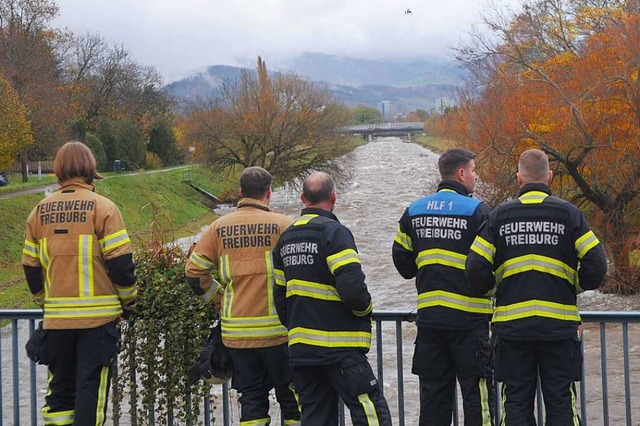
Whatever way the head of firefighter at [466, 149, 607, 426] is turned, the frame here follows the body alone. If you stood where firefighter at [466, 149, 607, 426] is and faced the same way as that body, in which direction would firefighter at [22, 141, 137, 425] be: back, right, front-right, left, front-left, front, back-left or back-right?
left

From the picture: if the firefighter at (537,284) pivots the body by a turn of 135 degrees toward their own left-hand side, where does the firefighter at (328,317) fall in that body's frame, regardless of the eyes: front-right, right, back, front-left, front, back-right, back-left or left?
front-right

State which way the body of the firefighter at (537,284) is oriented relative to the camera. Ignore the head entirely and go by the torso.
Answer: away from the camera

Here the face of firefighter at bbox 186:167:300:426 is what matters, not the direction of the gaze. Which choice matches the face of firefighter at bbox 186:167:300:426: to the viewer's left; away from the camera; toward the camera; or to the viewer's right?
away from the camera

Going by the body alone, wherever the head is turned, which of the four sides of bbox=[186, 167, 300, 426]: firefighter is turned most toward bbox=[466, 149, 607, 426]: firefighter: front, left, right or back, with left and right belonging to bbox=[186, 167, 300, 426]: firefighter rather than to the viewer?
right

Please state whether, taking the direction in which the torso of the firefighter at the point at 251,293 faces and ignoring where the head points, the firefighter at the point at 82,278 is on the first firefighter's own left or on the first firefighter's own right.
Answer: on the first firefighter's own left

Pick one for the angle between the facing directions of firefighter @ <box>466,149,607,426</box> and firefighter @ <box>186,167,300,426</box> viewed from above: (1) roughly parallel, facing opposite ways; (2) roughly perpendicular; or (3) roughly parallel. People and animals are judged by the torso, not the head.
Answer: roughly parallel

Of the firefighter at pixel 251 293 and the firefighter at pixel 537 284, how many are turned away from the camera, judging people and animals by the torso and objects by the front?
2

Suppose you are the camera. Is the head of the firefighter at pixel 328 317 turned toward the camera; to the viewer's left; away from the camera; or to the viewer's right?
away from the camera

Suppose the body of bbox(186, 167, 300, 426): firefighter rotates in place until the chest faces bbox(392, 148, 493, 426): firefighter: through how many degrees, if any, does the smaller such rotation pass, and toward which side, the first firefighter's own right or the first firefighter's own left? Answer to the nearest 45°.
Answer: approximately 90° to the first firefighter's own right

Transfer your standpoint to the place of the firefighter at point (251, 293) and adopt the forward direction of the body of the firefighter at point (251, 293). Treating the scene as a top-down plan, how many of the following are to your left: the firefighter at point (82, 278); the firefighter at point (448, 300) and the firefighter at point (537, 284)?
1

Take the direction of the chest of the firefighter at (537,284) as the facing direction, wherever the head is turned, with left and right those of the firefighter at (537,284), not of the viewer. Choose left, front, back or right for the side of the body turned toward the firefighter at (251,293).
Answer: left

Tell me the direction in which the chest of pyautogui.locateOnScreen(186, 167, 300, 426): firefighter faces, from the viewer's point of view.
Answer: away from the camera

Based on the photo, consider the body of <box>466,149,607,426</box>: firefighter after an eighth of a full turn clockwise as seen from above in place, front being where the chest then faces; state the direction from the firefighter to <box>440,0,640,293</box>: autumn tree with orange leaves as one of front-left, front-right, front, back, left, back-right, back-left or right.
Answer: front-left
